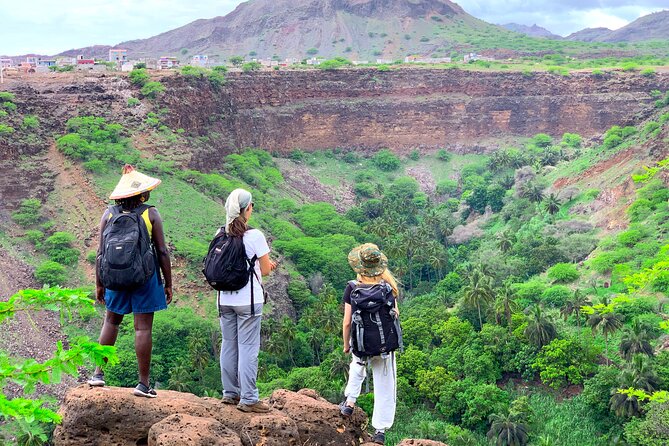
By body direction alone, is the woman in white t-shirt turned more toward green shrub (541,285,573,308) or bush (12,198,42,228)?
the green shrub

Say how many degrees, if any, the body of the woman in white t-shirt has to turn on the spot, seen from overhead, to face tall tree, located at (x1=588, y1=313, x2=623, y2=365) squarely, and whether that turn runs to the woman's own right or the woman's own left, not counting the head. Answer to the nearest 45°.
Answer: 0° — they already face it

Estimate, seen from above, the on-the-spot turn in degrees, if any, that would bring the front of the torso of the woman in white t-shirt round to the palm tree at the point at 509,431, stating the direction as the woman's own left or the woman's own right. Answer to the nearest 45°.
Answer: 0° — they already face it

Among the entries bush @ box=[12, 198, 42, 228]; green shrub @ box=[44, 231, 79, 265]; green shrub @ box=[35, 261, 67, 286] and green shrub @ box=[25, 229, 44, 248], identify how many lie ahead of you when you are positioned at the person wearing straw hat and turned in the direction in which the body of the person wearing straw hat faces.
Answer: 4

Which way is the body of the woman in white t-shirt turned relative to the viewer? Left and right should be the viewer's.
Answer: facing away from the viewer and to the right of the viewer

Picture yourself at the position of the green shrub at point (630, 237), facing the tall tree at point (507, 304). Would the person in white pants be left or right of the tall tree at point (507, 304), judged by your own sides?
left

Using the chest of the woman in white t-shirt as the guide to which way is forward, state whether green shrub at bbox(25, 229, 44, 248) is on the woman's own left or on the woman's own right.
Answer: on the woman's own left

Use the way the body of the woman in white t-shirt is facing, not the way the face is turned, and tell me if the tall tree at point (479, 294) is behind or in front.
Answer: in front

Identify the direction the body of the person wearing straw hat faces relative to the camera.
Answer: away from the camera

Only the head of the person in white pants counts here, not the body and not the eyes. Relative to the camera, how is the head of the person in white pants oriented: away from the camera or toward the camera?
away from the camera

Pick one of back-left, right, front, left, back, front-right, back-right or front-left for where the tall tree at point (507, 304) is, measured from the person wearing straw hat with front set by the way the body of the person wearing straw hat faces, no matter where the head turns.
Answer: front-right

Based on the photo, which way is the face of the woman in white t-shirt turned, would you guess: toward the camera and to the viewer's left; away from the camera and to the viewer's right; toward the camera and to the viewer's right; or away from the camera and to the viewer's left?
away from the camera and to the viewer's right

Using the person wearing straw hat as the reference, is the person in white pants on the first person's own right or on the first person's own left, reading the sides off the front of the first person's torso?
on the first person's own right
